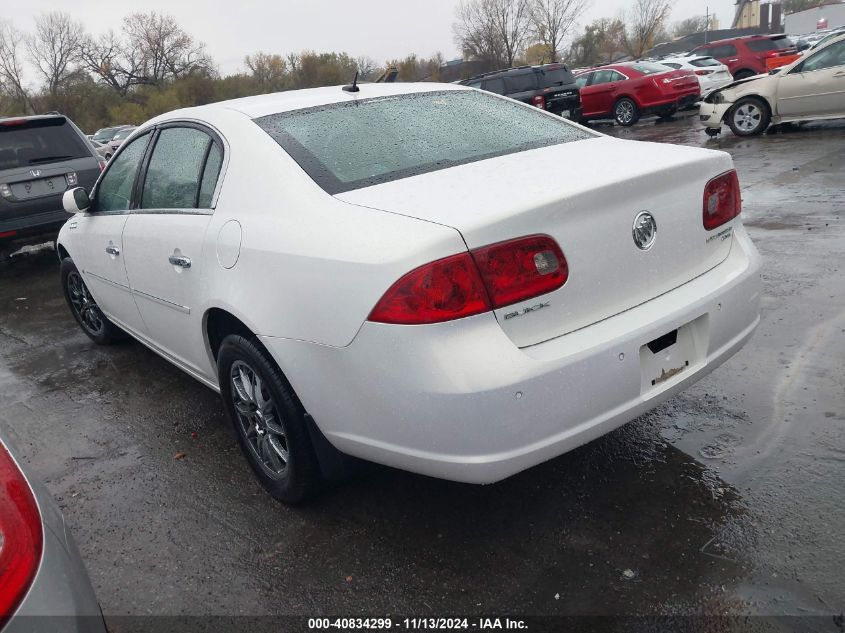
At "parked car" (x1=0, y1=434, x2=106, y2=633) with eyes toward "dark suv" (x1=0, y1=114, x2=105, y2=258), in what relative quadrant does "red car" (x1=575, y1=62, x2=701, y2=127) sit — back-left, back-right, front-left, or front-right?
front-right

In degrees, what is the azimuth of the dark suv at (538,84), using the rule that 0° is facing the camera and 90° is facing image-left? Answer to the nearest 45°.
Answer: approximately 135°

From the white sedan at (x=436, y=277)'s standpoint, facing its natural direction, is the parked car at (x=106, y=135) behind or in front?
in front

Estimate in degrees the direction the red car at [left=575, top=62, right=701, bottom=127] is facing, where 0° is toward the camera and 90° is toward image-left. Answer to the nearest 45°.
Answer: approximately 135°

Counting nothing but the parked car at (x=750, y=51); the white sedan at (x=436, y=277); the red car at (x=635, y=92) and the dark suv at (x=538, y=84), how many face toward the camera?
0

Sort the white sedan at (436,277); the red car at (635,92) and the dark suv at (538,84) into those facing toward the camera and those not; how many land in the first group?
0

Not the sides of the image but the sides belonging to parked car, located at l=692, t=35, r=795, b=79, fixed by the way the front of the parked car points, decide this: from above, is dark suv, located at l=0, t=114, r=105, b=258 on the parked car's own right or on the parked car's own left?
on the parked car's own left

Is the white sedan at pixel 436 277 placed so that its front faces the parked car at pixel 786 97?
no

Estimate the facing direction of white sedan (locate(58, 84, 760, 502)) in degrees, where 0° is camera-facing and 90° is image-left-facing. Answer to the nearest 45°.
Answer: approximately 135°

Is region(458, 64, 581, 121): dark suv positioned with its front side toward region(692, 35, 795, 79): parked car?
no

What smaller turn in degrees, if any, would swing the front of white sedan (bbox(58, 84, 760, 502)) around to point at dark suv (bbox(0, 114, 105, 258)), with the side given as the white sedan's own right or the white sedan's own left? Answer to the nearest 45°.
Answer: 0° — it already faces it

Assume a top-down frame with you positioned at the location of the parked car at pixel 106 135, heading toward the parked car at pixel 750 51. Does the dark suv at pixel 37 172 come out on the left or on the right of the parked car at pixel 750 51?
right

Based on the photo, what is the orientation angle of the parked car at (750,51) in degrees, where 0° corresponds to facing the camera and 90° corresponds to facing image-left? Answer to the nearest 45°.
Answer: approximately 135°

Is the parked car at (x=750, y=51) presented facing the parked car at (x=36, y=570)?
no
